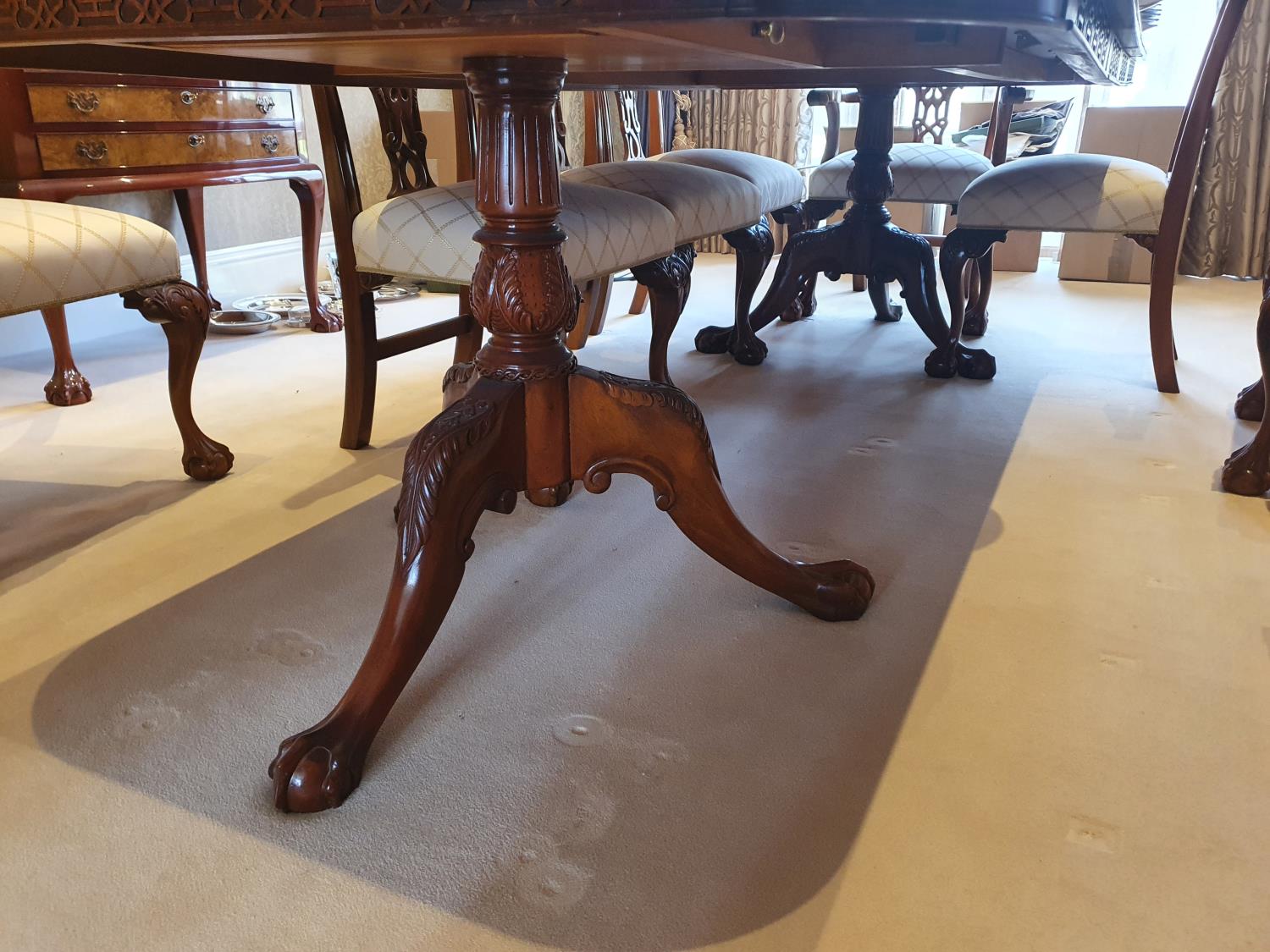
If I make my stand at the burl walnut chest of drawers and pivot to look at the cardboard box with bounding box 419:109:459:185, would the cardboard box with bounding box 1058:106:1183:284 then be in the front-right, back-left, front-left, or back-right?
front-right

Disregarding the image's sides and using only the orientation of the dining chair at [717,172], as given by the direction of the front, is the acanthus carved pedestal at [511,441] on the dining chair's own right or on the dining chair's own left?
on the dining chair's own right

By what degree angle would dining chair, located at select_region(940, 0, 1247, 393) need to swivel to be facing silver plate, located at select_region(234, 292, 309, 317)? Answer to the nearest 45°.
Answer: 0° — it already faces it

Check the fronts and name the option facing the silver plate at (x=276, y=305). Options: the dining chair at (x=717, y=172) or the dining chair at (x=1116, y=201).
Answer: the dining chair at (x=1116, y=201)

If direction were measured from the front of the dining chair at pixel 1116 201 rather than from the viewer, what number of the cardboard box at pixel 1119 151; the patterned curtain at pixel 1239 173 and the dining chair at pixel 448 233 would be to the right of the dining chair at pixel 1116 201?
2

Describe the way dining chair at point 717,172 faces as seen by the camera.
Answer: facing the viewer and to the right of the viewer

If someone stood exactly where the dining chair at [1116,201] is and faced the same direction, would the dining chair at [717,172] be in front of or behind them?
in front

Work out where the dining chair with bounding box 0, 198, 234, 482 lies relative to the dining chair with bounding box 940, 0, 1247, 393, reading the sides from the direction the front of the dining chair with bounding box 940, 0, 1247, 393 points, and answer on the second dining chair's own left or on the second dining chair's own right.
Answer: on the second dining chair's own left

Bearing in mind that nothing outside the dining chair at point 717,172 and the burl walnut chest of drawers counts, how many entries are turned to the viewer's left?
0

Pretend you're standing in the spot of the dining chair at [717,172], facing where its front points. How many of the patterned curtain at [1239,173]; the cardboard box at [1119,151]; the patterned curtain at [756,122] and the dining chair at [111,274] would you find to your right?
1

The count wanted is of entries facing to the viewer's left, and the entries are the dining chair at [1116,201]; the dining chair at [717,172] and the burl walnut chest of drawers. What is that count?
1

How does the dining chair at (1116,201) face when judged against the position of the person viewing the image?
facing to the left of the viewer
